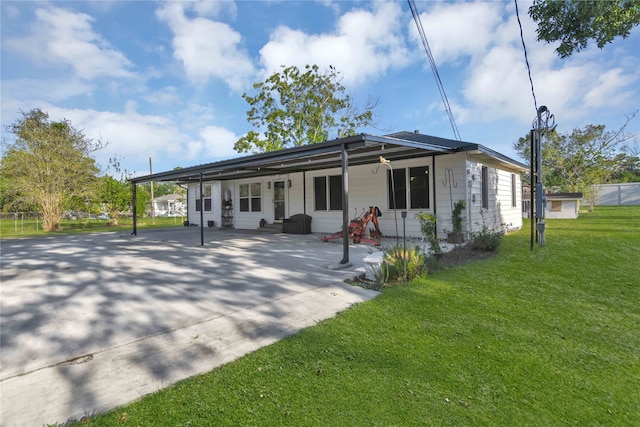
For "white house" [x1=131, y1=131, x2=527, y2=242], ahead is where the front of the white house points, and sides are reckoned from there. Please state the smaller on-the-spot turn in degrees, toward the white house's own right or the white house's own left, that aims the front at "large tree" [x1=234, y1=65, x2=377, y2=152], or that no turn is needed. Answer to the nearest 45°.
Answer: approximately 135° to the white house's own right

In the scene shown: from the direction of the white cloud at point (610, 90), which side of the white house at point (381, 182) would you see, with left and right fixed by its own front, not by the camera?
back

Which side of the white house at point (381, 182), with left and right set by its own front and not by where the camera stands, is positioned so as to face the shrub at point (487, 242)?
left

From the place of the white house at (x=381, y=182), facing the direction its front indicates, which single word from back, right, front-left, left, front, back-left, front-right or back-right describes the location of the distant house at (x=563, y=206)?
back

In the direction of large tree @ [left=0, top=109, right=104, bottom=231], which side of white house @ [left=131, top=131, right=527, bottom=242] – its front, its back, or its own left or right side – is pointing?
right

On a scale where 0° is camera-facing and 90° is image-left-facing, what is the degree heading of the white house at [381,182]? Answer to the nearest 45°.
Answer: approximately 45°

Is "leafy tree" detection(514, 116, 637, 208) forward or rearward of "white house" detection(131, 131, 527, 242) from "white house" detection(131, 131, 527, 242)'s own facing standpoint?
rearward

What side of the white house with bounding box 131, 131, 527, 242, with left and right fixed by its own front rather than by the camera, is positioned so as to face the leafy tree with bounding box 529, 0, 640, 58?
left
